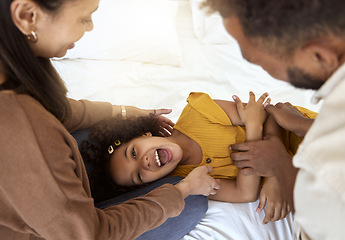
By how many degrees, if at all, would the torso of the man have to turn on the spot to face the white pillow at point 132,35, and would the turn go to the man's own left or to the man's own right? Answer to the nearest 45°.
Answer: approximately 45° to the man's own right

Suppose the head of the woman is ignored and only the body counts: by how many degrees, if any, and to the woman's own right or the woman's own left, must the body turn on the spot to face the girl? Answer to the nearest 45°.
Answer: approximately 45° to the woman's own left

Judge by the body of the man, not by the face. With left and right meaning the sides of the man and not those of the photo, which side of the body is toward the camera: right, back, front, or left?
left

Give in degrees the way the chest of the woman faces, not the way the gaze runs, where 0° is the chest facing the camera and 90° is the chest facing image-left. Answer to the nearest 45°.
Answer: approximately 270°

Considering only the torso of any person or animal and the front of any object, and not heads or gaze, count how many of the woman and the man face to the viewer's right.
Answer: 1

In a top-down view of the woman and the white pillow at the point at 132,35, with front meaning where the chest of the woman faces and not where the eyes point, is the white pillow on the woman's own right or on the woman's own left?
on the woman's own left

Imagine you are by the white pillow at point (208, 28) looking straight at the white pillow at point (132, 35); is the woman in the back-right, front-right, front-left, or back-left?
front-left

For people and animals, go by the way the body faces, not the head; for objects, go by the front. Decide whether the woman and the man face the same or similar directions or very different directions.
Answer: very different directions

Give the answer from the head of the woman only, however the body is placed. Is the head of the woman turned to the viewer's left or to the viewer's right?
to the viewer's right

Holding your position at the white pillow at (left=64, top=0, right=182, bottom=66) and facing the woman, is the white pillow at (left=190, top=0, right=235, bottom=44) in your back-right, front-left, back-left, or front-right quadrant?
back-left
